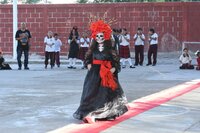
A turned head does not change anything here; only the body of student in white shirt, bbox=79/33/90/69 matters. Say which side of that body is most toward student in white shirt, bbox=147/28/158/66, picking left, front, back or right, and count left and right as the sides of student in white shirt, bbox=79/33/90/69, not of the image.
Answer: left

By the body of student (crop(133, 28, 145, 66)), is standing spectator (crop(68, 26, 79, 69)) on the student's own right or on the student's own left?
on the student's own right

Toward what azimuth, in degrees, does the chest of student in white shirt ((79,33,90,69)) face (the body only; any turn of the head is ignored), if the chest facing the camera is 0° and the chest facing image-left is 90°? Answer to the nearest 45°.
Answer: approximately 0°

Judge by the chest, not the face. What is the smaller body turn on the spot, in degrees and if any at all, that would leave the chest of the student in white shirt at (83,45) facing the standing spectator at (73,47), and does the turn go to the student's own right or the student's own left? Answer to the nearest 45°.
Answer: approximately 90° to the student's own right

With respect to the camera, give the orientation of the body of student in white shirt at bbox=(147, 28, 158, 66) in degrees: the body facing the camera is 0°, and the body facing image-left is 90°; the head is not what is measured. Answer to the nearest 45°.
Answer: approximately 45°

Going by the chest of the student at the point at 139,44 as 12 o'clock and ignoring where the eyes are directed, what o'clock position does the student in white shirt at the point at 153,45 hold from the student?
The student in white shirt is roughly at 9 o'clock from the student.

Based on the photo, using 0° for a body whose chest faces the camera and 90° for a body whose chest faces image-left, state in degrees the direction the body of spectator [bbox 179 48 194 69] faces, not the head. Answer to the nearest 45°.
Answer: approximately 0°

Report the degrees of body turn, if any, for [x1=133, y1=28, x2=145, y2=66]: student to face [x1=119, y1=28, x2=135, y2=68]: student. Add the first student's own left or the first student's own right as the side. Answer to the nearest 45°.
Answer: approximately 45° to the first student's own right

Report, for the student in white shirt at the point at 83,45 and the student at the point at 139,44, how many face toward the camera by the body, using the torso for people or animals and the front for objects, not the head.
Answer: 2
